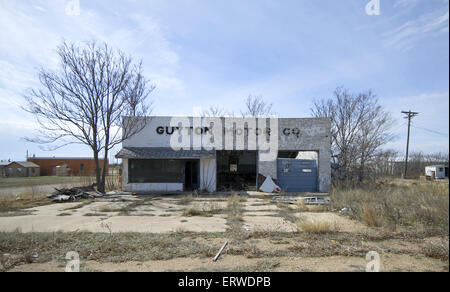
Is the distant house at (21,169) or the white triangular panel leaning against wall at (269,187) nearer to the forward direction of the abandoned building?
the white triangular panel leaning against wall

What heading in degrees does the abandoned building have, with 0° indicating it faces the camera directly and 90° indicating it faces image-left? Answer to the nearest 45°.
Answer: approximately 0°

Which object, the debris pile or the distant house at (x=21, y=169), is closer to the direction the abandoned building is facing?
the debris pile

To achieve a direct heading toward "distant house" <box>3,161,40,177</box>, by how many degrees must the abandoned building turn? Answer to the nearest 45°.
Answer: approximately 135° to its right
